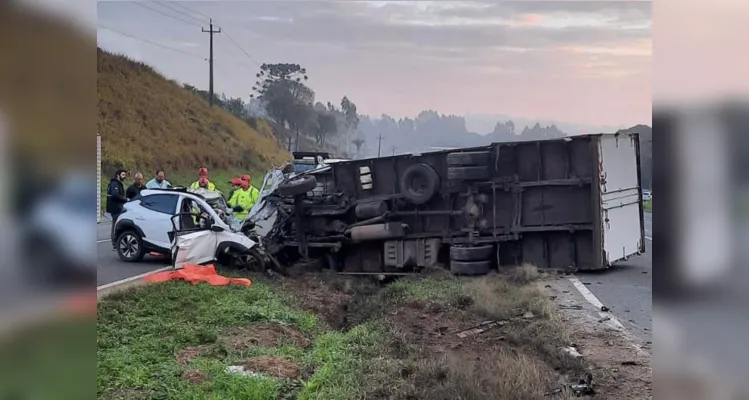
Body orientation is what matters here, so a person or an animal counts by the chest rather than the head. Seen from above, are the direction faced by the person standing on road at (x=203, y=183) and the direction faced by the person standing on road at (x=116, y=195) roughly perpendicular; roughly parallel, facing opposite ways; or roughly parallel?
roughly perpendicular

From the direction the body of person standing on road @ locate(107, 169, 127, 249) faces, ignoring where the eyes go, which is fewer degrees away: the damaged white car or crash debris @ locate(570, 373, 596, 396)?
the damaged white car

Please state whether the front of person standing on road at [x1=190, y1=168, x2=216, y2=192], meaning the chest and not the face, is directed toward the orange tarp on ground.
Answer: yes

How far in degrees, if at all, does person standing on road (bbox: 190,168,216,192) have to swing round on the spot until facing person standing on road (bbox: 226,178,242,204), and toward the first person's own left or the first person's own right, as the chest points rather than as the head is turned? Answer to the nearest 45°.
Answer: approximately 45° to the first person's own left

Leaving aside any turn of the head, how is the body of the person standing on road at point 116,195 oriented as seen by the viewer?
to the viewer's right

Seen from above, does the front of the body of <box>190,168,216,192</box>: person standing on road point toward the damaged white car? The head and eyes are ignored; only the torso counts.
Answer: yes

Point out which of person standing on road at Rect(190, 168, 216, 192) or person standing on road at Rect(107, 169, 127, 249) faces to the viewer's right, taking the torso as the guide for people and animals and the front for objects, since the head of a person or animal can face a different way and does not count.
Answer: person standing on road at Rect(107, 169, 127, 249)
